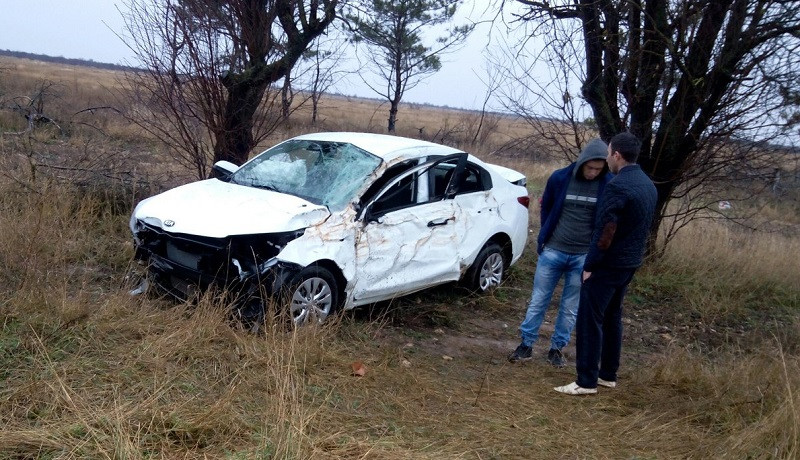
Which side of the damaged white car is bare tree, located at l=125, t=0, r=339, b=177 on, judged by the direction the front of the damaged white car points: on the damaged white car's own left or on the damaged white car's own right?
on the damaged white car's own right

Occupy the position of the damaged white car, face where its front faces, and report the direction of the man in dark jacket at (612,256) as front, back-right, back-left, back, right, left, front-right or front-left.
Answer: left

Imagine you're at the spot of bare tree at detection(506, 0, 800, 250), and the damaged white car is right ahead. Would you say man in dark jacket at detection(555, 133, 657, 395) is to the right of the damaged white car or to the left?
left

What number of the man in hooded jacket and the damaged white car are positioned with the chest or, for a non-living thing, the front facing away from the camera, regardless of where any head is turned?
0

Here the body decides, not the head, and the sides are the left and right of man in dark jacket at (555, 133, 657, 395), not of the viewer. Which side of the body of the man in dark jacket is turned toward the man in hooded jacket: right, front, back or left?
front

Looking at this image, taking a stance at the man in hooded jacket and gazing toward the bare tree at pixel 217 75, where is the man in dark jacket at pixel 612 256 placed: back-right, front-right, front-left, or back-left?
back-left

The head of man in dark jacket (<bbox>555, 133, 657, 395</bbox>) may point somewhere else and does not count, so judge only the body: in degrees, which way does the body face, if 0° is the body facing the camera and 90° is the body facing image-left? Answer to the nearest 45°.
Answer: approximately 135°

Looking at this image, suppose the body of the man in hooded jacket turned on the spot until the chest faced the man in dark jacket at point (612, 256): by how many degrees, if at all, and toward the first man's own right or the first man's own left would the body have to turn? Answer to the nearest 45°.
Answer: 0° — they already face them

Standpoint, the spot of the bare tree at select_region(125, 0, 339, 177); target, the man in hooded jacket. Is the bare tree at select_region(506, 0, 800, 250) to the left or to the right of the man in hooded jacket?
left

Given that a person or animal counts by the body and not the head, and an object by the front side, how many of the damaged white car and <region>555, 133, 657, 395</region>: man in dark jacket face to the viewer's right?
0

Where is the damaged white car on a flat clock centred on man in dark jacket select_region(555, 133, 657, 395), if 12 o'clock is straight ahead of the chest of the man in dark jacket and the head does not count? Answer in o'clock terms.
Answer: The damaged white car is roughly at 11 o'clock from the man in dark jacket.

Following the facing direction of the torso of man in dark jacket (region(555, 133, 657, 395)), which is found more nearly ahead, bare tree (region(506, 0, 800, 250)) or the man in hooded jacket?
the man in hooded jacket

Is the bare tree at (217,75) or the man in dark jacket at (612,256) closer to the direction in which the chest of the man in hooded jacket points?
the man in dark jacket
